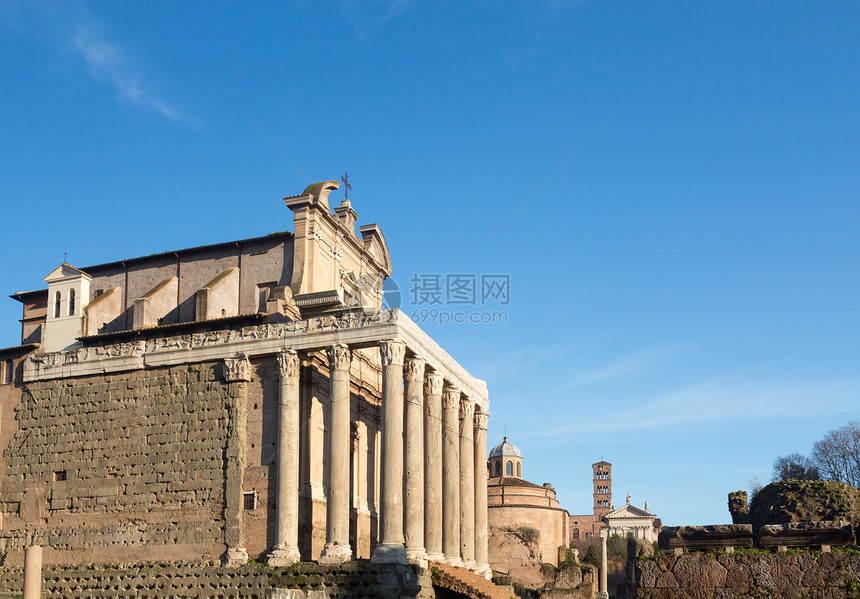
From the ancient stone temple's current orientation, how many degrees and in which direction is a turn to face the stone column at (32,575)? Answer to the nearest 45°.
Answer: approximately 45° to its right

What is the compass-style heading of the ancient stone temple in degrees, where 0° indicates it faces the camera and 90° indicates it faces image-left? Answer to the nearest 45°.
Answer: approximately 315°
